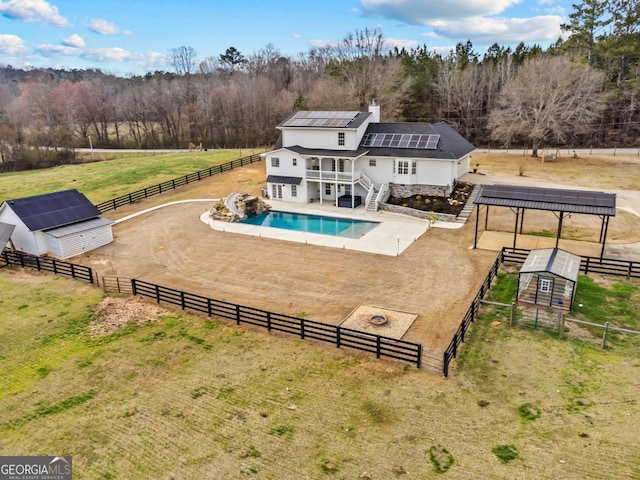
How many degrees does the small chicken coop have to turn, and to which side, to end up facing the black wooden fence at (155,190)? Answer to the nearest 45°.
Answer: approximately 90° to its right

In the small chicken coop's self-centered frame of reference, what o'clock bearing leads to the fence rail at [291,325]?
The fence rail is roughly at 2 o'clock from the small chicken coop.

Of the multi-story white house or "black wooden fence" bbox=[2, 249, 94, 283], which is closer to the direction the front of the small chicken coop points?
the black wooden fence

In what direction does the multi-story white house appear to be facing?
away from the camera

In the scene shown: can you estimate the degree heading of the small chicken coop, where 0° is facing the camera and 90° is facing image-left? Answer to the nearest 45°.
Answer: approximately 0°

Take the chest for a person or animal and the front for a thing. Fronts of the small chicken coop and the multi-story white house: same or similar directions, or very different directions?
very different directions

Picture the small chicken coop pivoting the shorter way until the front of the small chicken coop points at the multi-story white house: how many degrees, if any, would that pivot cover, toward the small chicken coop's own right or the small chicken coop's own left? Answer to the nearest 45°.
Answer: approximately 135° to the small chicken coop's own right

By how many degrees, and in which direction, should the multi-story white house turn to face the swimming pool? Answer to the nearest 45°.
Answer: approximately 135° to its left
